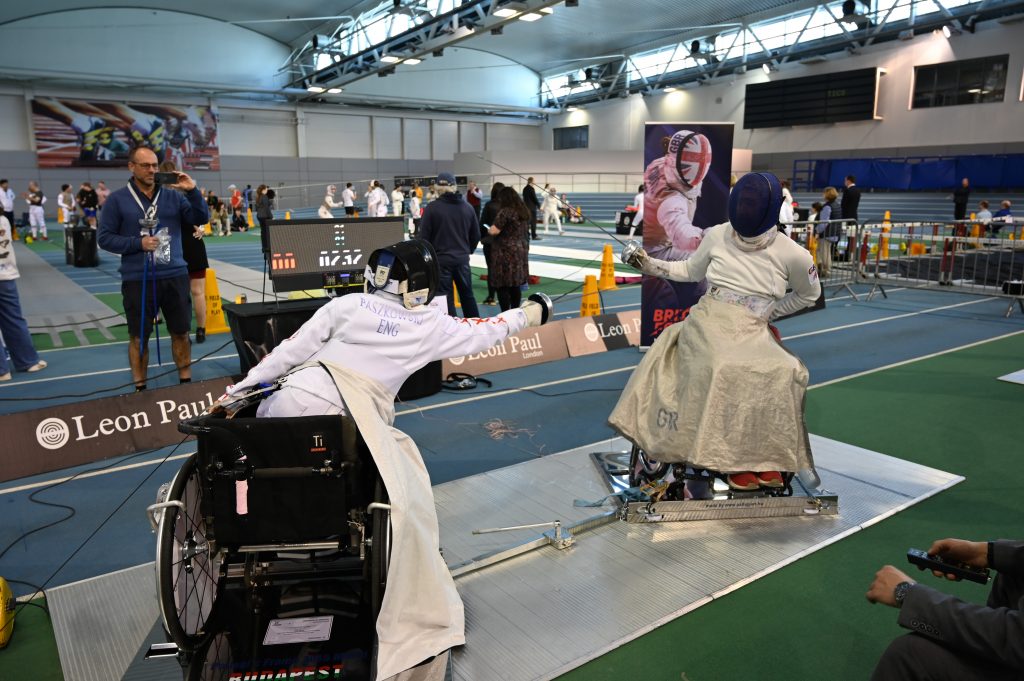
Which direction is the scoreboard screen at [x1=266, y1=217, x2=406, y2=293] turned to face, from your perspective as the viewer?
facing the viewer

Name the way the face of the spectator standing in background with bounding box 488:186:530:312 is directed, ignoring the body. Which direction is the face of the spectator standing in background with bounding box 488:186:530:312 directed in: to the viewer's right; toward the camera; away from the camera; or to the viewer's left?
away from the camera

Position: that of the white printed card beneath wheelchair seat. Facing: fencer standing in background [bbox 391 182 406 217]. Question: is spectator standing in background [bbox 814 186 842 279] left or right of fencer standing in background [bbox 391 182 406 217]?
right

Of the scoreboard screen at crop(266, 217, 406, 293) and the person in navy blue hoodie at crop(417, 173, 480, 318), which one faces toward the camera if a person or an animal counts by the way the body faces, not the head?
the scoreboard screen

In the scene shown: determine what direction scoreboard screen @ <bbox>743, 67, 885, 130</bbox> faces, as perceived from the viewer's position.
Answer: facing the viewer and to the left of the viewer

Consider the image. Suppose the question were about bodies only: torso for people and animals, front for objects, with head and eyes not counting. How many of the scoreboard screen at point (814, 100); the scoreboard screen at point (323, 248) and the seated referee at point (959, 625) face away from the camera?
0

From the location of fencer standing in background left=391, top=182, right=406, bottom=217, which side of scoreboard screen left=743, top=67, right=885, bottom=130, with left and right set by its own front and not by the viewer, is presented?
front

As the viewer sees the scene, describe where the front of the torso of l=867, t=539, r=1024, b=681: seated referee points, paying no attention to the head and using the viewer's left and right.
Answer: facing to the left of the viewer

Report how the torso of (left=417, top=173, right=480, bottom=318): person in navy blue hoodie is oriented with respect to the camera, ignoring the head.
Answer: away from the camera

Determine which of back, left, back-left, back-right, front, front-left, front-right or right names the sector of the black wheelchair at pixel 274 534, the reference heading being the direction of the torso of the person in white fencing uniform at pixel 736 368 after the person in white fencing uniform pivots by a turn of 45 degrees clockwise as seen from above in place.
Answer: front

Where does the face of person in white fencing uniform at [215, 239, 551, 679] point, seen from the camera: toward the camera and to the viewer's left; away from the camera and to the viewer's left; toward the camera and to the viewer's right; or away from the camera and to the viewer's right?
away from the camera and to the viewer's right

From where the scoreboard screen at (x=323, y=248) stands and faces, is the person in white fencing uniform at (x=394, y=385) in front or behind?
in front
